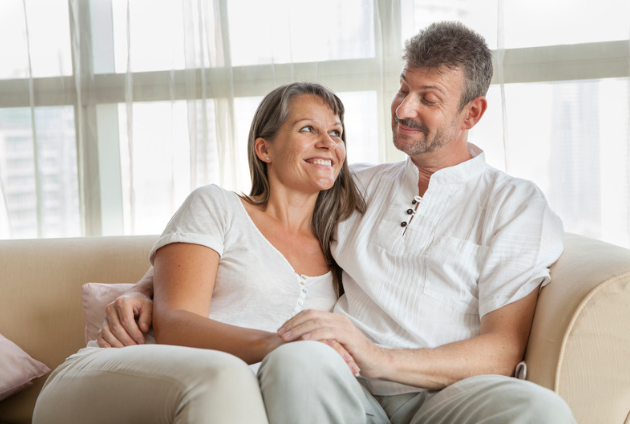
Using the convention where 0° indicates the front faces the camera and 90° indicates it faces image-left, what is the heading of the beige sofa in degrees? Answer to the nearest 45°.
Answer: approximately 0°

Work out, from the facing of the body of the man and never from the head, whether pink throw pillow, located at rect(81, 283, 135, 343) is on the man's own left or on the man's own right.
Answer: on the man's own right

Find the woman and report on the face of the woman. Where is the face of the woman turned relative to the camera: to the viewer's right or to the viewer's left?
to the viewer's right

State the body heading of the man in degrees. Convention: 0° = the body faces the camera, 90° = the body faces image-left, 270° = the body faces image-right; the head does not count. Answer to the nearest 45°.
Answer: approximately 45°
